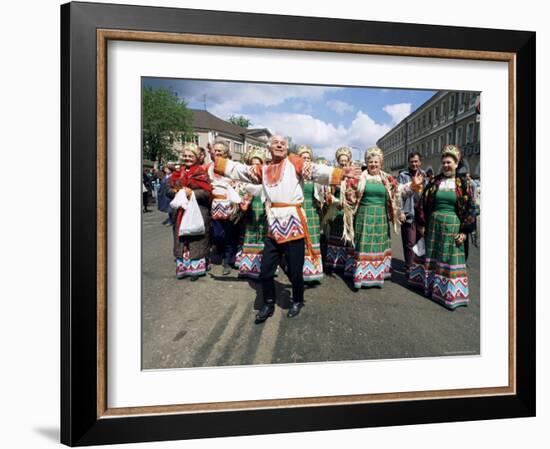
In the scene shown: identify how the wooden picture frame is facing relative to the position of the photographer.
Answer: facing the viewer and to the right of the viewer
